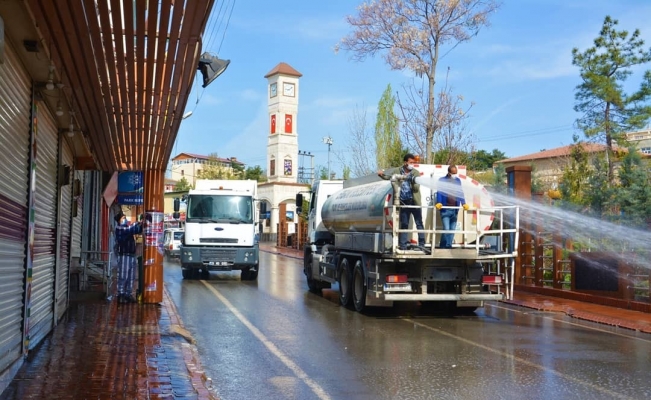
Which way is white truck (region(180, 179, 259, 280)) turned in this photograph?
toward the camera

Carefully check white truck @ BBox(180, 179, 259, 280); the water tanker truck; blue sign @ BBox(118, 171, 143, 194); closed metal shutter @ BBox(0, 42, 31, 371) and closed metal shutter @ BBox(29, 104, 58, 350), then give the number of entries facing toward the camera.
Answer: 2

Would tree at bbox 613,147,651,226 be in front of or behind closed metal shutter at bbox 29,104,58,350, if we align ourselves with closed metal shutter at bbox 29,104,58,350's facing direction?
in front

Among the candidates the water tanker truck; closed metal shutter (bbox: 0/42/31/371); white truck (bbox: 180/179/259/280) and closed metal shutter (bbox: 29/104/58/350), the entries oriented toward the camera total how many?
1

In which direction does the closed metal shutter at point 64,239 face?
to the viewer's right

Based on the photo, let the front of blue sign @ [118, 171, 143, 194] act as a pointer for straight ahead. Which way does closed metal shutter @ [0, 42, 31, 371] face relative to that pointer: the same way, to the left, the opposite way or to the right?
to the left

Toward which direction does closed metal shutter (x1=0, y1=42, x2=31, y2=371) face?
to the viewer's right

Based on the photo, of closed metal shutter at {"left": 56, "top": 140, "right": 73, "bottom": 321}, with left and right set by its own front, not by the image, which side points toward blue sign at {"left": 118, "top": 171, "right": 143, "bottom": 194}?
left

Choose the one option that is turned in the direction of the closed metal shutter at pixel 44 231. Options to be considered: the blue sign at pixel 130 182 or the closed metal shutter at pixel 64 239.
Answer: the blue sign

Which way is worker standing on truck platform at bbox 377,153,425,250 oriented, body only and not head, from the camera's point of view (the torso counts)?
toward the camera

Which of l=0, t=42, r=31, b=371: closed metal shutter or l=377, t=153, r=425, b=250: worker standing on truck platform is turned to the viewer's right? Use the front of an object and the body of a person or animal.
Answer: the closed metal shutter

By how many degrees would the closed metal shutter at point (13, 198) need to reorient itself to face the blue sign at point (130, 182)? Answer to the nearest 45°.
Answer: approximately 90° to its left

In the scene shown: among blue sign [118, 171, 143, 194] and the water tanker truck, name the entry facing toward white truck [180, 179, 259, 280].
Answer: the water tanker truck

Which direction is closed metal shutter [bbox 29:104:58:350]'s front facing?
to the viewer's right

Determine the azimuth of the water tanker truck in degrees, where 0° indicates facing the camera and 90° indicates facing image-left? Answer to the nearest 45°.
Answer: approximately 135°

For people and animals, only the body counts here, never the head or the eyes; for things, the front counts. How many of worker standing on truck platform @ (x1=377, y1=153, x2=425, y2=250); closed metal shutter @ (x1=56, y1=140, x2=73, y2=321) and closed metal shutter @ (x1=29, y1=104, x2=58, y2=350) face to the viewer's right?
2
